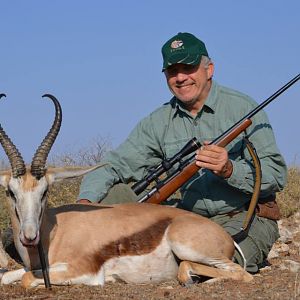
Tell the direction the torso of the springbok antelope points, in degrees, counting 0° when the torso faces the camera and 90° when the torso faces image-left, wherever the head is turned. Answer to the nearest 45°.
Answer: approximately 90°

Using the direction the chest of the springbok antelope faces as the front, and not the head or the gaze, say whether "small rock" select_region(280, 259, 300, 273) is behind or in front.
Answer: behind

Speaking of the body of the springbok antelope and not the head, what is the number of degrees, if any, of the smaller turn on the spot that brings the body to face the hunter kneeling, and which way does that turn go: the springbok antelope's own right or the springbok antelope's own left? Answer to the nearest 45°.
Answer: approximately 135° to the springbok antelope's own right
